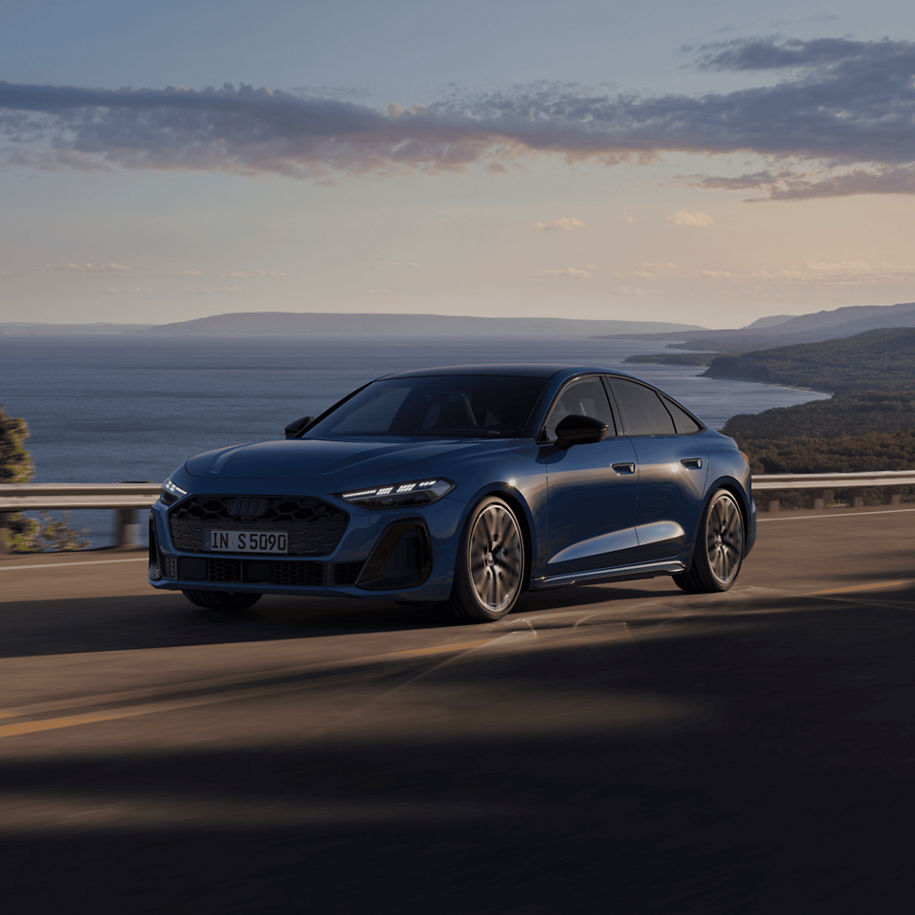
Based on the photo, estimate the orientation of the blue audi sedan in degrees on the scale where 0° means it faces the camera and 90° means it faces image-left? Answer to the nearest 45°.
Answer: approximately 45°

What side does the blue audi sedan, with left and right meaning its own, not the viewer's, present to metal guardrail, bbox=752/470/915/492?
back

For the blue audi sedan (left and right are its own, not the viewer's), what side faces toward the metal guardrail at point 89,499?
right
